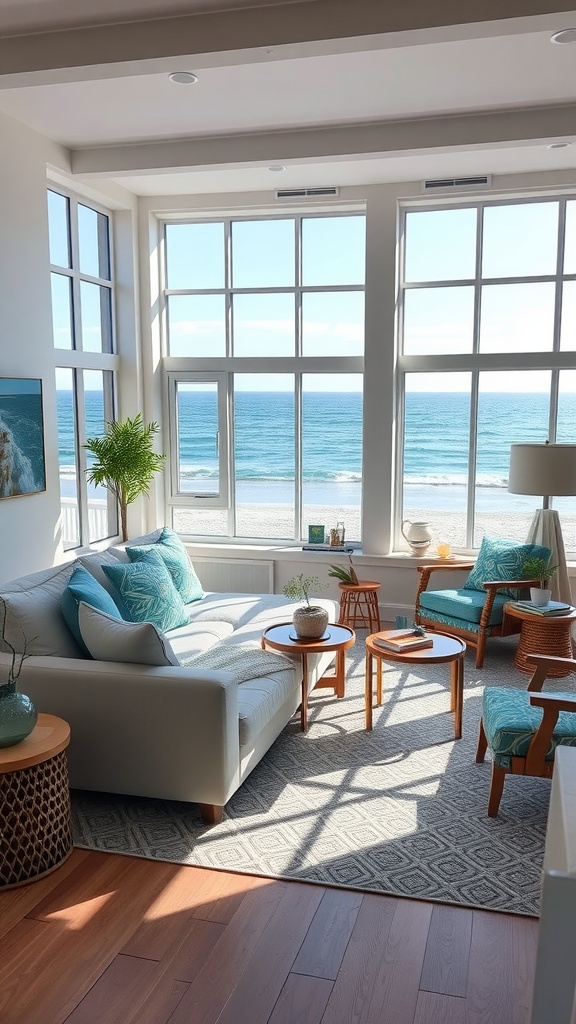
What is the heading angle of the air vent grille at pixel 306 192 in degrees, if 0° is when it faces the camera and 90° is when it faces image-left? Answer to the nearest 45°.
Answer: approximately 0°

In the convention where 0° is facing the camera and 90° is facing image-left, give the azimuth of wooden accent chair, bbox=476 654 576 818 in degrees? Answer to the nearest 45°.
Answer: approximately 90°

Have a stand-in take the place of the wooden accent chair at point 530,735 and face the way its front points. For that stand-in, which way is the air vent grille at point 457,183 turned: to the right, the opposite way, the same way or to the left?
to the left

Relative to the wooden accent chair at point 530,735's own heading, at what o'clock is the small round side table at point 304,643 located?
The small round side table is roughly at 1 o'clock from the wooden accent chair.

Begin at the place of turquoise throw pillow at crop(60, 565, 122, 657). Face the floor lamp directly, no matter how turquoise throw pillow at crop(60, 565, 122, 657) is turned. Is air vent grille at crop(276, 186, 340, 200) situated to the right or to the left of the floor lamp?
left

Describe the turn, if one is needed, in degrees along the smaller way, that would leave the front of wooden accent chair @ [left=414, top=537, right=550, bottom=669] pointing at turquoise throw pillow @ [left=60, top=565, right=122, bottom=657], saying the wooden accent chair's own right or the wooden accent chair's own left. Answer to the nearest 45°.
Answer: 0° — it already faces it

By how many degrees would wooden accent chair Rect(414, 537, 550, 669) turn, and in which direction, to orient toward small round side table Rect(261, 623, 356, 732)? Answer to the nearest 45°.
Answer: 0° — it already faces it

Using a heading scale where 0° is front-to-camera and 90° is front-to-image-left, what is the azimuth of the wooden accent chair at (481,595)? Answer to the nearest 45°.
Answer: approximately 45°
